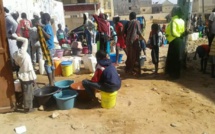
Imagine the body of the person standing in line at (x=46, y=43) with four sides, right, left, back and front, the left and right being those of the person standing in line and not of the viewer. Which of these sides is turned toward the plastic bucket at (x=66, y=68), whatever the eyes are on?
right

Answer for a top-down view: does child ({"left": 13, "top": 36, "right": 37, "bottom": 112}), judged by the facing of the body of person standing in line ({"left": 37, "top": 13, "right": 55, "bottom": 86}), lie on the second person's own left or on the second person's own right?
on the second person's own left

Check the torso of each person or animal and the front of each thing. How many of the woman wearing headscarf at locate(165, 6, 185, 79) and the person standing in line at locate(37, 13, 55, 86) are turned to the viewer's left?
1

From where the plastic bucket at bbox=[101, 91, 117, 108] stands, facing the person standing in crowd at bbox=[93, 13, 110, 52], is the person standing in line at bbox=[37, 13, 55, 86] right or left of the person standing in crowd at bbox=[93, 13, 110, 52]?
left

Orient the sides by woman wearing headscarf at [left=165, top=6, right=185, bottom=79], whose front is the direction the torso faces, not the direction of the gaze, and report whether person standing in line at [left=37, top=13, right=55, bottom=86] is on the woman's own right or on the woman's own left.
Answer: on the woman's own left
